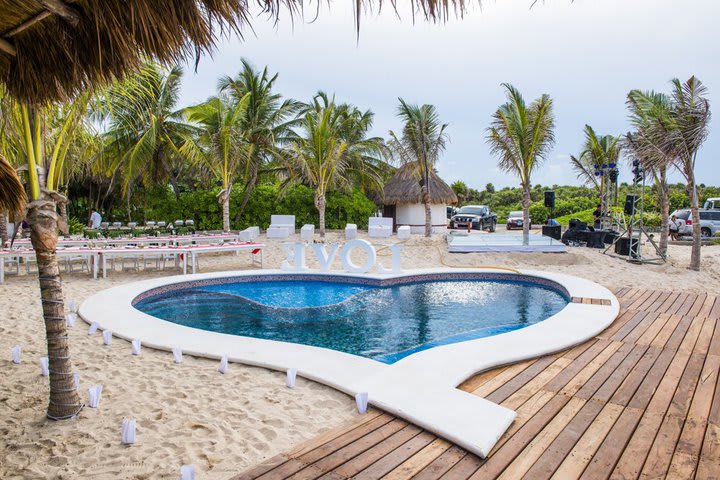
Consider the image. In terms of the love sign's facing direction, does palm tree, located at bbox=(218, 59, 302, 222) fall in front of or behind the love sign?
in front

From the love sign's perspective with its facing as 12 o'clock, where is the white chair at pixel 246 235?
The white chair is roughly at 11 o'clock from the love sign.

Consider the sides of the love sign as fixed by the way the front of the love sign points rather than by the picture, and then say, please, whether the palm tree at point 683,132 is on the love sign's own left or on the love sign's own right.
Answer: on the love sign's own right

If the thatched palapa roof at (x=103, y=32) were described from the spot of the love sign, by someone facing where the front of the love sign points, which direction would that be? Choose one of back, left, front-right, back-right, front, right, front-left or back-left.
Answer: back

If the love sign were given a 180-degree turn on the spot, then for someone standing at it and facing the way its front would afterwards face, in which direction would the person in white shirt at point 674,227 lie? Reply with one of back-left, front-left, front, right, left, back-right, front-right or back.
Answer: back-left

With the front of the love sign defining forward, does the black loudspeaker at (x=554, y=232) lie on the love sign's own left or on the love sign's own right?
on the love sign's own right

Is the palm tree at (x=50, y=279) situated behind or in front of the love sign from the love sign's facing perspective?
behind

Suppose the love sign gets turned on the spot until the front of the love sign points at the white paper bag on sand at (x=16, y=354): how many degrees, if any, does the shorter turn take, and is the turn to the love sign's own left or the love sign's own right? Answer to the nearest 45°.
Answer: approximately 135° to the love sign's own left

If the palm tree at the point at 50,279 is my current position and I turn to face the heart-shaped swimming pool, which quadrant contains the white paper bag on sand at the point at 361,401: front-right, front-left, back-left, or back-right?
front-right

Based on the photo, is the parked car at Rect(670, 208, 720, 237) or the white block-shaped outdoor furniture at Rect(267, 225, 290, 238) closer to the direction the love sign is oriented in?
the white block-shaped outdoor furniture

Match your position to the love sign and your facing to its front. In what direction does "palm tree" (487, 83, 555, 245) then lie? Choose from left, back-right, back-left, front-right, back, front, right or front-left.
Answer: front-right

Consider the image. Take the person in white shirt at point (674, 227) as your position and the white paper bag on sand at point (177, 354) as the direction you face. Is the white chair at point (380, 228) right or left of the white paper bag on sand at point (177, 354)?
right

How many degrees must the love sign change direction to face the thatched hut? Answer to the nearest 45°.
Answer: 0° — it already faces it

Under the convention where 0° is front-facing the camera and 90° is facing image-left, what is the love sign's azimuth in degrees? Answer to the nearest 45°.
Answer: approximately 180°

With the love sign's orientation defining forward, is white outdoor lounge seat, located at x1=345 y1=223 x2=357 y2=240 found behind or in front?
in front

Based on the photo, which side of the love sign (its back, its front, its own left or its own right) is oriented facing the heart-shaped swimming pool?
back

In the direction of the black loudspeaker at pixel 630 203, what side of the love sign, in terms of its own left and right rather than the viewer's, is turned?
right

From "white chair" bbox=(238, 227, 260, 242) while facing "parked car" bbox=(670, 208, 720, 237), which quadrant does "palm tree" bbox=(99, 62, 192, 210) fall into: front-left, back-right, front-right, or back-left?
back-left

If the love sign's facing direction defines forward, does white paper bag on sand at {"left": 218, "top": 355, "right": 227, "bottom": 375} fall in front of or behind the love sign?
behind

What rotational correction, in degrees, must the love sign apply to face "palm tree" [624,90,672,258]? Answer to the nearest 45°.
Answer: approximately 90° to its right
